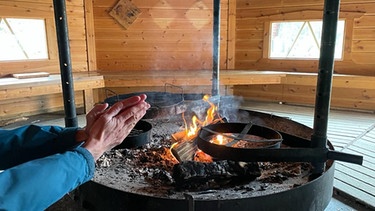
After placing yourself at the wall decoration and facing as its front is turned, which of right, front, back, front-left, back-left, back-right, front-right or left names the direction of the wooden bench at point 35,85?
front-right

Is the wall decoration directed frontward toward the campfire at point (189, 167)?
yes

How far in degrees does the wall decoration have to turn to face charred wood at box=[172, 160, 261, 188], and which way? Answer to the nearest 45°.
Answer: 0° — it already faces it

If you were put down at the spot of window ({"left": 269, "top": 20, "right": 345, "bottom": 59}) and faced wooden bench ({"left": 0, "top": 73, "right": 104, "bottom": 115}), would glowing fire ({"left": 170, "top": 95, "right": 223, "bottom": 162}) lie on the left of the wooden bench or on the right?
left

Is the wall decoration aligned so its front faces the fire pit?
yes

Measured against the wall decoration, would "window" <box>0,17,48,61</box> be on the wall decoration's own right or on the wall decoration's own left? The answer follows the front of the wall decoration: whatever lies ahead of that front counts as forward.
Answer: on the wall decoration's own right

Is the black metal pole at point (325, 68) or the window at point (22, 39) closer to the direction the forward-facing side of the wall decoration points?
the black metal pole

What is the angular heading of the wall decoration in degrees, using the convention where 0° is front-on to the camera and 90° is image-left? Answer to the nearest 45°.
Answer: approximately 0°
